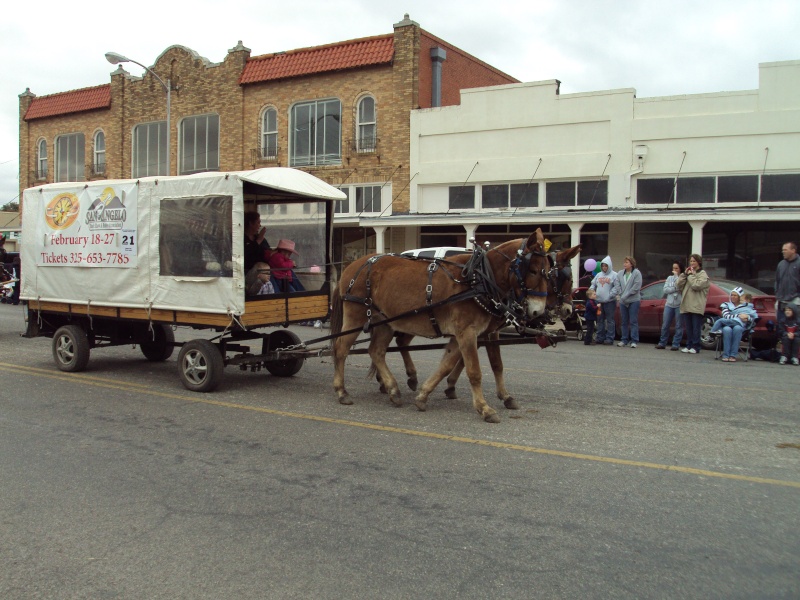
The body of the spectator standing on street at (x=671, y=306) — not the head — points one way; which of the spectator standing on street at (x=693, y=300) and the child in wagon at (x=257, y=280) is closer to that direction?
the child in wagon

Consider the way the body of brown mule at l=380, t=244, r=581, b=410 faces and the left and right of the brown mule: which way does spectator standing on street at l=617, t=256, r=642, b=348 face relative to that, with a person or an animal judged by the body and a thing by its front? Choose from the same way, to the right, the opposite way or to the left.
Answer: to the right

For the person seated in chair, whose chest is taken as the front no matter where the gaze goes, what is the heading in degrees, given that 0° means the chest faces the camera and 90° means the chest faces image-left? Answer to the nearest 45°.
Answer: approximately 45°

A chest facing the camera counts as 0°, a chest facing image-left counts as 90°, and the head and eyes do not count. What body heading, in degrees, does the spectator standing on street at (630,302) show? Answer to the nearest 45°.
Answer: approximately 45°

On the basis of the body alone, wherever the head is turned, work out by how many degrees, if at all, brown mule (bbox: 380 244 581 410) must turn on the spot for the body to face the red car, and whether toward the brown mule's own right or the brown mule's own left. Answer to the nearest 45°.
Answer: approximately 90° to the brown mule's own left

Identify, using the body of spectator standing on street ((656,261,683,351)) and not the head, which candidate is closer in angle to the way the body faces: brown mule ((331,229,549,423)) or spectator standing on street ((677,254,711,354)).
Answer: the brown mule

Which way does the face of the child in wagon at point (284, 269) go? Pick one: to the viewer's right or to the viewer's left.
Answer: to the viewer's right

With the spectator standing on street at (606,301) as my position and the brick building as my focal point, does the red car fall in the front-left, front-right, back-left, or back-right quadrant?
back-right
